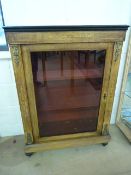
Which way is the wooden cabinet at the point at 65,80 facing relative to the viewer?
toward the camera
